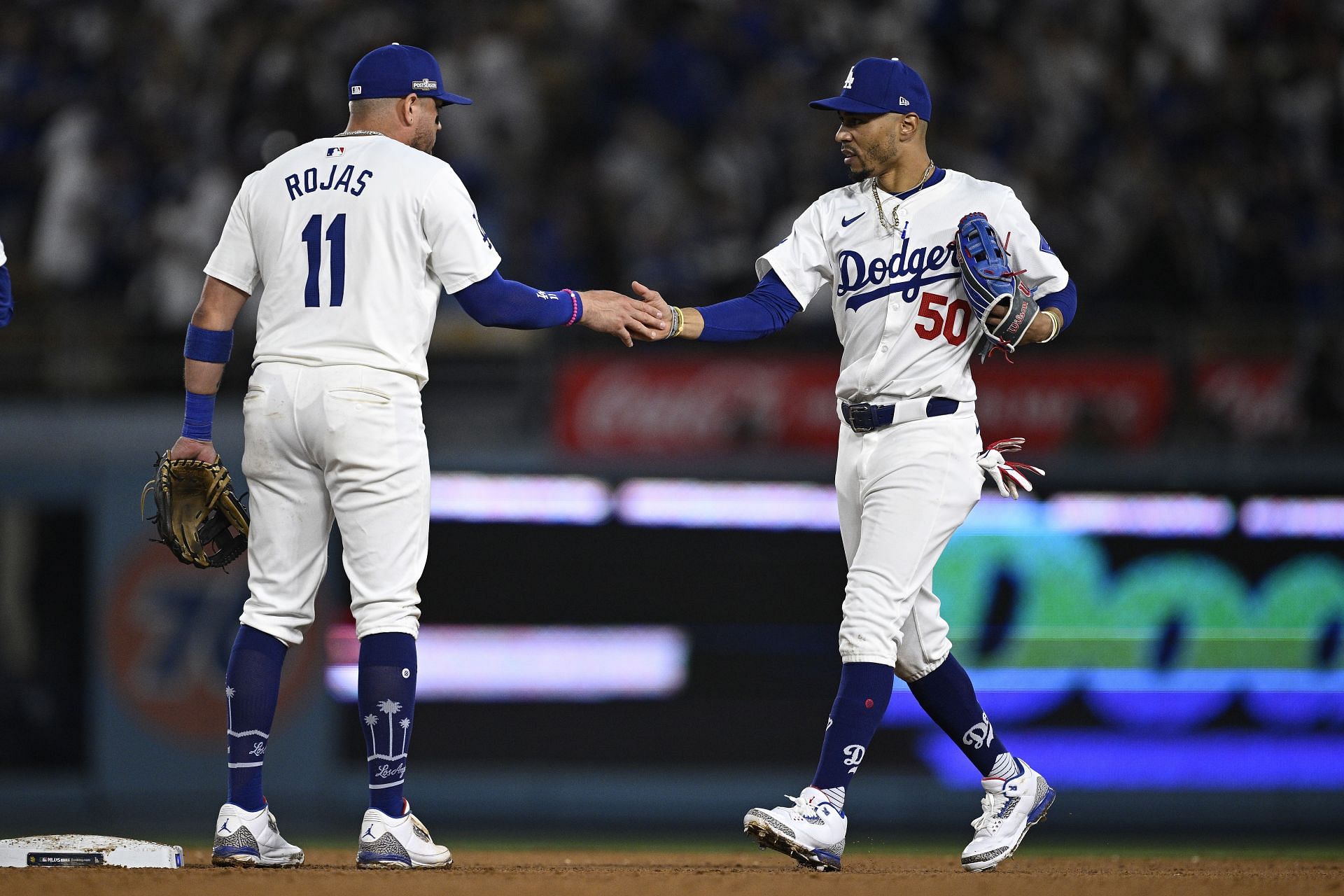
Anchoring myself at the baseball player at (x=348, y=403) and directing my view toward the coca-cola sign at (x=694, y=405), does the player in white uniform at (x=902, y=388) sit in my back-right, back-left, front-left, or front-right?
front-right

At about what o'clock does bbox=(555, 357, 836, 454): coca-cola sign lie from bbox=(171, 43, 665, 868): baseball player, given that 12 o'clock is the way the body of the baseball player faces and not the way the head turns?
The coca-cola sign is roughly at 11 o'clock from the baseball player.

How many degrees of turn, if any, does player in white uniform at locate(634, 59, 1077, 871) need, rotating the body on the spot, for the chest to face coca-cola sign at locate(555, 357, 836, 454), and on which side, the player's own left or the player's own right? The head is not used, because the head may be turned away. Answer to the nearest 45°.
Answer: approximately 135° to the player's own right

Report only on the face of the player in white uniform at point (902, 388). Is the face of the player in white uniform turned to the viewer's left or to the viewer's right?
to the viewer's left

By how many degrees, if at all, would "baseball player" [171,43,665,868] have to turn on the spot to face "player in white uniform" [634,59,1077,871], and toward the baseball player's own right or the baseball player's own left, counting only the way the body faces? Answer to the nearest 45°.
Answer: approximately 45° to the baseball player's own right

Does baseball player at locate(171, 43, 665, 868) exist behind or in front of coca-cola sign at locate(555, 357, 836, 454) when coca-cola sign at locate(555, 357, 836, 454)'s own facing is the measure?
in front

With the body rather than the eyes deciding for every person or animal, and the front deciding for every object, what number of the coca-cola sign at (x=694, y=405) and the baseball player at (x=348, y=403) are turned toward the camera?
1

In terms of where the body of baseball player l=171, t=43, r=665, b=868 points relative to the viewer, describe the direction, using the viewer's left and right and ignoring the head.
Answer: facing away from the viewer and to the right of the viewer

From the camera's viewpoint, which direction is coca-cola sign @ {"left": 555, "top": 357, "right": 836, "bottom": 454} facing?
toward the camera

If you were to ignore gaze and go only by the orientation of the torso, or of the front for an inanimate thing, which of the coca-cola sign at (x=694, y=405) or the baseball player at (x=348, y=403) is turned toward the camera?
the coca-cola sign

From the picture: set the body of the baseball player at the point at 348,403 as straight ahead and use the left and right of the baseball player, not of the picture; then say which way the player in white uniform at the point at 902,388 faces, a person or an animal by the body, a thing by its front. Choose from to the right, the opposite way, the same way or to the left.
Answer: the opposite way

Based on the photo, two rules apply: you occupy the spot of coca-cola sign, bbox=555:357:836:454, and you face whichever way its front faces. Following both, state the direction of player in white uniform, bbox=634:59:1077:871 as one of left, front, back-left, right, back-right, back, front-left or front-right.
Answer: front
